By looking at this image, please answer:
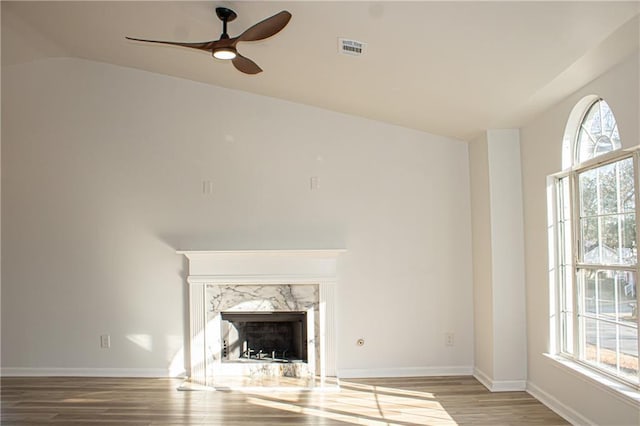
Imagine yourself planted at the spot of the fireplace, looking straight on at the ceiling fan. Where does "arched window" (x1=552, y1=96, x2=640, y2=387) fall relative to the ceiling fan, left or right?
left

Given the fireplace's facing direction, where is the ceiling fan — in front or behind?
in front

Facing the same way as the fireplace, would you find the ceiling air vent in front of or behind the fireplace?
in front

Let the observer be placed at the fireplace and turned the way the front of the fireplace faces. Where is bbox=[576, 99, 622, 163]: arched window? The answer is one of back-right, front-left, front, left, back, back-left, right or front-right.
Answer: front-left

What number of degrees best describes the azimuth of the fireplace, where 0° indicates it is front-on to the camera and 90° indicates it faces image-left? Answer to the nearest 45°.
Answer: approximately 0°

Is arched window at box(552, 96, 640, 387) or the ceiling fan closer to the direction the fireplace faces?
the ceiling fan

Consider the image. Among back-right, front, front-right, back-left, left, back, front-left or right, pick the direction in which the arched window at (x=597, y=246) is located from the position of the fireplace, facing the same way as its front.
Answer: front-left
